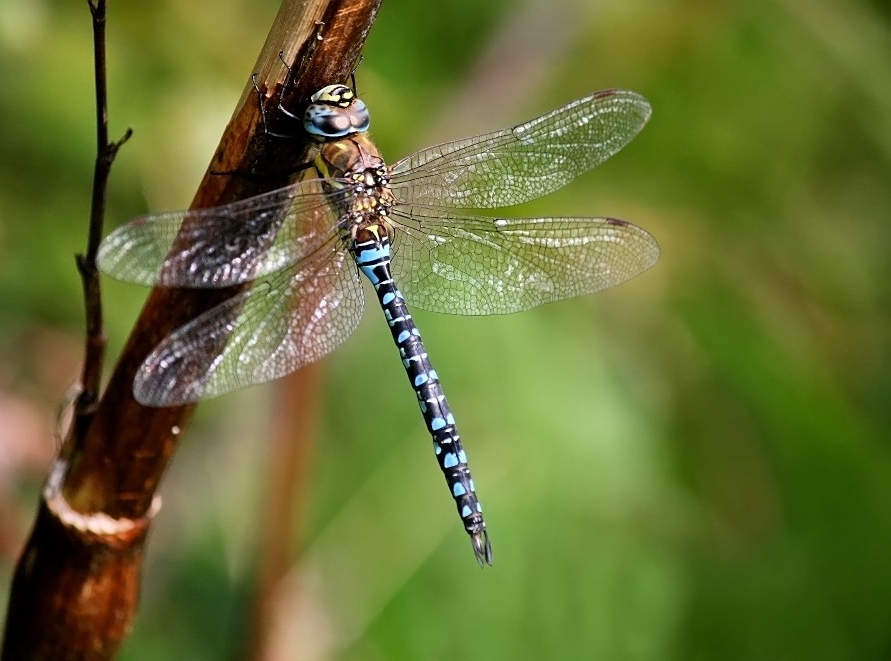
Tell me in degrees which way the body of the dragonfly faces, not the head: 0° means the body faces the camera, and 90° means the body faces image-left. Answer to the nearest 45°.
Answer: approximately 180°
